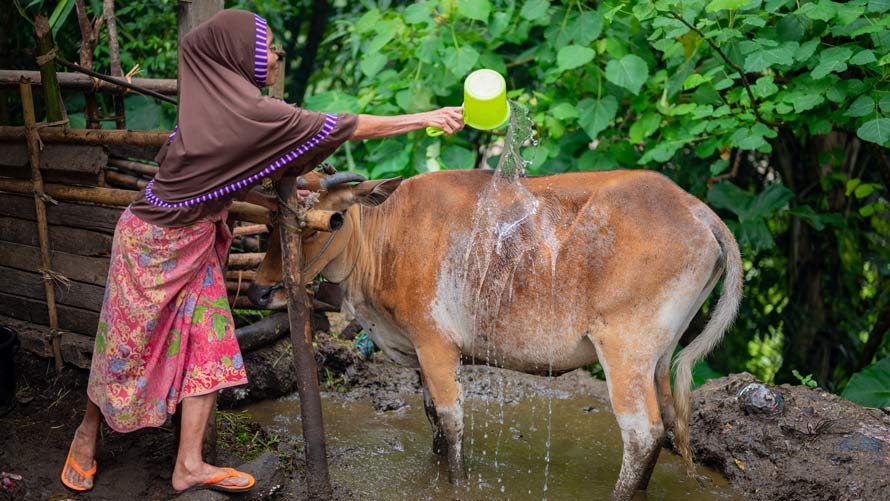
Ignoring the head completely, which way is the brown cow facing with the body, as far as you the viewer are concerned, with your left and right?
facing to the left of the viewer

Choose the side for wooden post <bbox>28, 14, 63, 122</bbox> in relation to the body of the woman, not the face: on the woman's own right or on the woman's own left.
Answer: on the woman's own left

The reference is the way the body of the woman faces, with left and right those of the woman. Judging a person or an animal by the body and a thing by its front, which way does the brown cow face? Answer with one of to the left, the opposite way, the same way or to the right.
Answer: the opposite way

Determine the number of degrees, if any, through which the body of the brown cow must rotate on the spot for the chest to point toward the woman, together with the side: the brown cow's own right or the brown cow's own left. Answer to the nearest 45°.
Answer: approximately 45° to the brown cow's own left

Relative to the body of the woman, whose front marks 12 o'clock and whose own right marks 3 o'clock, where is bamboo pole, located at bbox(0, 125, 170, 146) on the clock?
The bamboo pole is roughly at 8 o'clock from the woman.

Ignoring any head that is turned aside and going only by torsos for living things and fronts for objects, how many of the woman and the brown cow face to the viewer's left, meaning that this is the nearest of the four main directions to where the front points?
1

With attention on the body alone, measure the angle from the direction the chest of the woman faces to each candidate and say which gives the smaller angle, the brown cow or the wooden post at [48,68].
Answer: the brown cow

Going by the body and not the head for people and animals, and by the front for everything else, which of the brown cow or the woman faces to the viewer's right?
the woman

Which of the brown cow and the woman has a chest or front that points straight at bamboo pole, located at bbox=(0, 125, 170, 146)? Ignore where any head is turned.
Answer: the brown cow

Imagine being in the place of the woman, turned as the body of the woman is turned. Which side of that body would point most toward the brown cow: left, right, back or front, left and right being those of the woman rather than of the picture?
front

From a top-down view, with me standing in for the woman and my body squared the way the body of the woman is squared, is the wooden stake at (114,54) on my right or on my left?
on my left

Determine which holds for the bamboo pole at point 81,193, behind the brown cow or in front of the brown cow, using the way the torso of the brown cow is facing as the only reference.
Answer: in front

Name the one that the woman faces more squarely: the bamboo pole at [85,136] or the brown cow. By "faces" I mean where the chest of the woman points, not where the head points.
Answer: the brown cow

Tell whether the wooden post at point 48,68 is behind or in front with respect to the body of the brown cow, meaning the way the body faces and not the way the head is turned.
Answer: in front

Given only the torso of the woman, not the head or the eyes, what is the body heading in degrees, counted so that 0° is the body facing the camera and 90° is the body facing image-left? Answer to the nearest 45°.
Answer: approximately 270°
